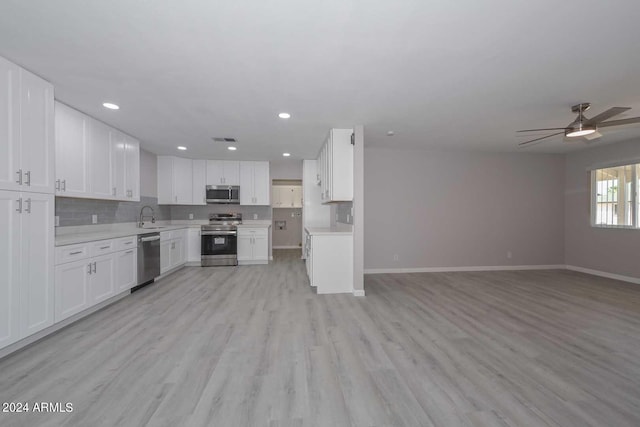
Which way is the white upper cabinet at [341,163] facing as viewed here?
to the viewer's left

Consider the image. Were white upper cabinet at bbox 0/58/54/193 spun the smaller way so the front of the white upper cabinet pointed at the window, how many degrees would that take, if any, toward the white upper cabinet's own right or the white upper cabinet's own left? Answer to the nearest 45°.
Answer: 0° — it already faces it

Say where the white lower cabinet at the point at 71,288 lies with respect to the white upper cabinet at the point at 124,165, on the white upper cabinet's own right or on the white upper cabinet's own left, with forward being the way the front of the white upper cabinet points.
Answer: on the white upper cabinet's own right

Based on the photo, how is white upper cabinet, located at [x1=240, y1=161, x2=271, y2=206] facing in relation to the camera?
toward the camera

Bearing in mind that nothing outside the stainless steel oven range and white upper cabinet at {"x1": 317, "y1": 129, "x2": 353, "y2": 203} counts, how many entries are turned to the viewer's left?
1

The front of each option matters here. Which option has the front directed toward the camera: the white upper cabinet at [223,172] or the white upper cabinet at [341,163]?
the white upper cabinet at [223,172]

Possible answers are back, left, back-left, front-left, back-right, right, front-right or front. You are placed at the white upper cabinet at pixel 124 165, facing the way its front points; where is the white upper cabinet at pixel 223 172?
left

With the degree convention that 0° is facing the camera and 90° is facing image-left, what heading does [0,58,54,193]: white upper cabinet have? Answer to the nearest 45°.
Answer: approximately 315°

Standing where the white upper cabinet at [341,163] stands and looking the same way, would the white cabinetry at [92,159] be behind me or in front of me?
in front

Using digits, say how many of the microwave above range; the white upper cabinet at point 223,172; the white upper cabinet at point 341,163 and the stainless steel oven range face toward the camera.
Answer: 3

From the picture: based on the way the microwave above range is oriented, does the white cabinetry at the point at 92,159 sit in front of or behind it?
in front

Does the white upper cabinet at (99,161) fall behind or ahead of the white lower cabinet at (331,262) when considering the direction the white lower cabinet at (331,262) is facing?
ahead

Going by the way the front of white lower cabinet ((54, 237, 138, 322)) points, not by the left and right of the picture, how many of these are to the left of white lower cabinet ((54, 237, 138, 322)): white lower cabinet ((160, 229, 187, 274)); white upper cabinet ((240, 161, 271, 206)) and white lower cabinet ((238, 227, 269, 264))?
3

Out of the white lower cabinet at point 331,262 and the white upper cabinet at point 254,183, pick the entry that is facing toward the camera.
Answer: the white upper cabinet

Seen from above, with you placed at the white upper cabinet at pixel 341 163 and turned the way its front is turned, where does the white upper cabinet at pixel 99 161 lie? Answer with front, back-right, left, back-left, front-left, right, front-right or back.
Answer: front

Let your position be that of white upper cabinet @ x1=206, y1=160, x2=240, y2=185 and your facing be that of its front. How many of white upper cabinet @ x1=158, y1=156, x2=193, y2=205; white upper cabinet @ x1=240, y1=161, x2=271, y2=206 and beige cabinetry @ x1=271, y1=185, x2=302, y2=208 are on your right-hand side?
1

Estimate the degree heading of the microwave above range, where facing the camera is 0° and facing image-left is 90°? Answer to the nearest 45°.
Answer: approximately 0°

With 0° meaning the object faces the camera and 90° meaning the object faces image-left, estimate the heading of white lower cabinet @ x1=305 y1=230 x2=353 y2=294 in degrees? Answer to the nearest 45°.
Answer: approximately 90°
